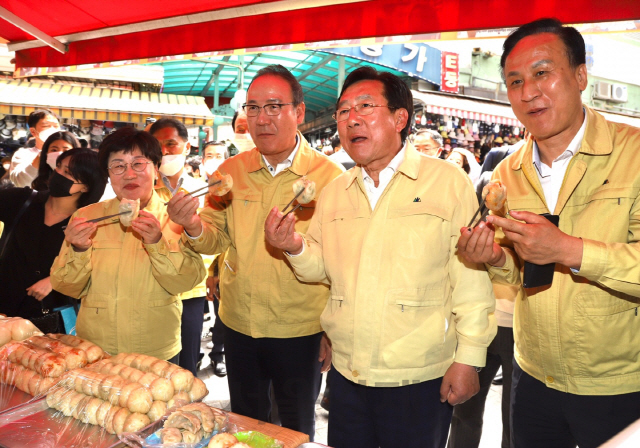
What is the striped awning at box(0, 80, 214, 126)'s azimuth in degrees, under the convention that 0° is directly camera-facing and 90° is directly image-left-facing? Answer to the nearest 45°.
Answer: approximately 0°

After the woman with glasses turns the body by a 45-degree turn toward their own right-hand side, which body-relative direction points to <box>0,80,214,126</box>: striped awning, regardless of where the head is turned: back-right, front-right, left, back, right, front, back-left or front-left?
back-right

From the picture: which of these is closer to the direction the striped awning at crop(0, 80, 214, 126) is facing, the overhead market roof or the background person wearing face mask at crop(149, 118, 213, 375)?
the background person wearing face mask

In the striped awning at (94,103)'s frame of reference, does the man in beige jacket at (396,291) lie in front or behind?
in front

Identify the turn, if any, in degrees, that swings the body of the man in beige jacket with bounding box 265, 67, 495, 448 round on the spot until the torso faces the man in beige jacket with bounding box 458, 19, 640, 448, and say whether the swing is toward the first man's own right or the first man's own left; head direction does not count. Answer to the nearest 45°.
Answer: approximately 135° to the first man's own left

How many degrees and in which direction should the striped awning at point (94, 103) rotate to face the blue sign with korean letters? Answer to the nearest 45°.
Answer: approximately 90° to its left

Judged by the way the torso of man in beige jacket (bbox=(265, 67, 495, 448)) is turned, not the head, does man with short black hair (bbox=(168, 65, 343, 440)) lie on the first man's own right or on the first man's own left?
on the first man's own right

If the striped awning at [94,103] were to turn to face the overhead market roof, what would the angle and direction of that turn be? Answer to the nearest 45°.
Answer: approximately 135° to its left
